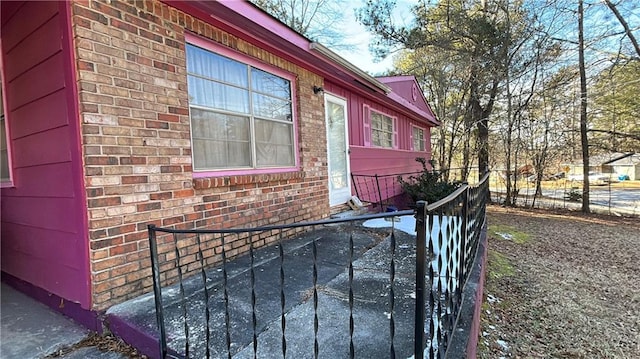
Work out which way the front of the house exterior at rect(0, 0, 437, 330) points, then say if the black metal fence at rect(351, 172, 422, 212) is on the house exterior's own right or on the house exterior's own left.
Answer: on the house exterior's own left

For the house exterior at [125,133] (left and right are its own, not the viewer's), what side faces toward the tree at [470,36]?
left

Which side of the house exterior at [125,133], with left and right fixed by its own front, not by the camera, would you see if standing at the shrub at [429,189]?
left

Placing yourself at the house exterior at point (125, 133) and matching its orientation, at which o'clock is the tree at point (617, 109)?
The tree is roughly at 10 o'clock from the house exterior.

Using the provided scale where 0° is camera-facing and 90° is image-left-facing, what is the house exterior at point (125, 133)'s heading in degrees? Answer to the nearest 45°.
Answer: approximately 315°

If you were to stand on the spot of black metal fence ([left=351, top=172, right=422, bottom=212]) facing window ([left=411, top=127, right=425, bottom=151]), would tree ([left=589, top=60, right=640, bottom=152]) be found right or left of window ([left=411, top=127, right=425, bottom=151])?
right

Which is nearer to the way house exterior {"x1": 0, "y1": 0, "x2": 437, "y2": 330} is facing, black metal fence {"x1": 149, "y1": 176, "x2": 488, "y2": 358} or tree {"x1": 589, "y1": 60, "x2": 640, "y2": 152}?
the black metal fence

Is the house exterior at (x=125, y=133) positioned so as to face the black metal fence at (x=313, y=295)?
yes

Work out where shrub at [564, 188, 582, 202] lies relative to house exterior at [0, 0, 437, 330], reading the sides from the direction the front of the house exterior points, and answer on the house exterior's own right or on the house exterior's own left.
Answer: on the house exterior's own left
